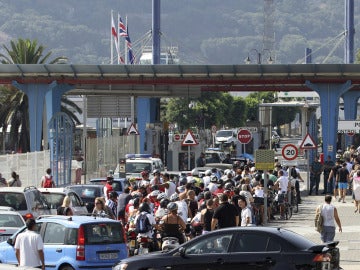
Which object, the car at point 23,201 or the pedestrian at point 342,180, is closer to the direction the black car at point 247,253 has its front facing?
the car

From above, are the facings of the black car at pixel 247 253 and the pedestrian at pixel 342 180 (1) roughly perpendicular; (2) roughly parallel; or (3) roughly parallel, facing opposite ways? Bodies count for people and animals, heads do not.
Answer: roughly perpendicular

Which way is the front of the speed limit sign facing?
toward the camera

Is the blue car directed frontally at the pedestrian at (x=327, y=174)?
no

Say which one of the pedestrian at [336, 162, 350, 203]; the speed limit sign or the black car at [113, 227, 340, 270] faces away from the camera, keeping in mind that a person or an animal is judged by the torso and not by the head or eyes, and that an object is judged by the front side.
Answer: the pedestrian

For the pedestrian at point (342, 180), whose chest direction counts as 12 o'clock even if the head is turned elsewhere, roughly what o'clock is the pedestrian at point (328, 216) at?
the pedestrian at point (328, 216) is roughly at 6 o'clock from the pedestrian at point (342, 180).

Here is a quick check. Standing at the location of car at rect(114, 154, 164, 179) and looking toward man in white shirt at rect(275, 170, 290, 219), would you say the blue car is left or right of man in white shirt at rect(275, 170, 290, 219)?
right

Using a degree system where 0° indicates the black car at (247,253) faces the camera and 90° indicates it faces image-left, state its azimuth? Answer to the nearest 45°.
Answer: approximately 90°

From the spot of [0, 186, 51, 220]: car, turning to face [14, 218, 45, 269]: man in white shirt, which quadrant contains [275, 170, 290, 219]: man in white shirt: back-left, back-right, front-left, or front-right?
back-left

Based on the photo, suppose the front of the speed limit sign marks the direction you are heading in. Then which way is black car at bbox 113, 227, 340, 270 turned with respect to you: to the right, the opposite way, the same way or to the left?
to the right

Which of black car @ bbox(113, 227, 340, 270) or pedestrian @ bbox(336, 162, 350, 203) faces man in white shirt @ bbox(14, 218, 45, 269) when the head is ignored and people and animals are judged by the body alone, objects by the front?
the black car

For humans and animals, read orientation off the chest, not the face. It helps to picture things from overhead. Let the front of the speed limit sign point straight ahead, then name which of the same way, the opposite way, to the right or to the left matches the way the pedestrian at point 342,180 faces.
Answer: the opposite way

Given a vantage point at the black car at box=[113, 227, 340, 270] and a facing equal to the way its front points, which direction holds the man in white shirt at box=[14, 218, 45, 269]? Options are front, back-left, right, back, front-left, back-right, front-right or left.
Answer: front
